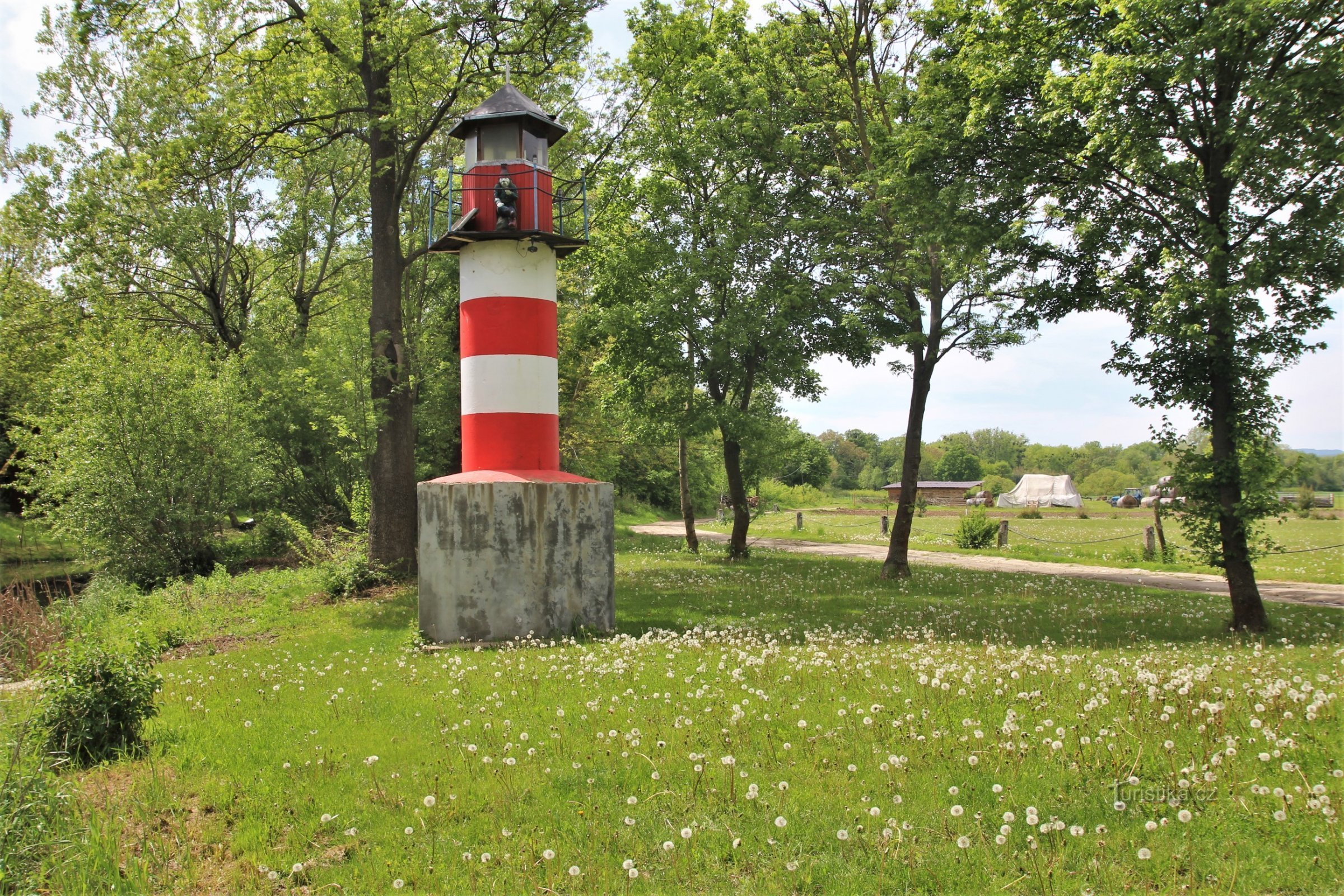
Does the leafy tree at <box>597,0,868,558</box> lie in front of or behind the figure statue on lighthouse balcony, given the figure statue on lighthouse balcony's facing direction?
behind

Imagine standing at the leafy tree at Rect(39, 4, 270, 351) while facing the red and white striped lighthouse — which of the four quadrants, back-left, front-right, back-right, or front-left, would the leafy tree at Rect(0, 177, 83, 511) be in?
back-right

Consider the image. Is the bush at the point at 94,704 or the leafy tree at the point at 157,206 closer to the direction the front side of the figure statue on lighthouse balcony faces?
the bush

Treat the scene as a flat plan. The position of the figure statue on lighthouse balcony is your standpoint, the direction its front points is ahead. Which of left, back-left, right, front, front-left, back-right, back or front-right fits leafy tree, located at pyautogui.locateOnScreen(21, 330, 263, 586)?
back-right

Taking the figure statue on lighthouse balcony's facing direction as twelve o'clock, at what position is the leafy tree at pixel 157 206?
The leafy tree is roughly at 5 o'clock from the figure statue on lighthouse balcony.

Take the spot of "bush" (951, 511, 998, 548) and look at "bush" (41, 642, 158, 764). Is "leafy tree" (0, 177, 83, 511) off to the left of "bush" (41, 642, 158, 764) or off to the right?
right

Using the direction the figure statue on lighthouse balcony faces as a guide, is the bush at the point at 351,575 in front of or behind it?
behind

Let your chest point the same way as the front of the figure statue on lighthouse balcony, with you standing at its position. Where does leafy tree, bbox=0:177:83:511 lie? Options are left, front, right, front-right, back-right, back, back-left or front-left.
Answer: back-right

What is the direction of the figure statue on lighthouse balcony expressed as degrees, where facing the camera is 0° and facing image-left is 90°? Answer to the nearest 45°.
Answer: approximately 0°
